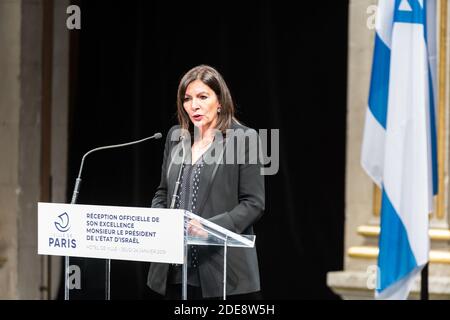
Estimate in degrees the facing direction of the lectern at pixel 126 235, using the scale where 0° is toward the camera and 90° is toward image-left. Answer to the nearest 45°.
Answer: approximately 45°

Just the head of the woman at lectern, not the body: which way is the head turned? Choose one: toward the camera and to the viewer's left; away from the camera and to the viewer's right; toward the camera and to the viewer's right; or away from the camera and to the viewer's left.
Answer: toward the camera and to the viewer's left

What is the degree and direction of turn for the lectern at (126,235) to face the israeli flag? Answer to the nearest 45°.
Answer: approximately 135° to its left

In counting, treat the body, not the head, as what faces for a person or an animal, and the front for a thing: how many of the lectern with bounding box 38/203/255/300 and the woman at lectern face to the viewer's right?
0

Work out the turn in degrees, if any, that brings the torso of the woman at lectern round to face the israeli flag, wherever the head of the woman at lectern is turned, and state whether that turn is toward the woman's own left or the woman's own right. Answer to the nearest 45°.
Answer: approximately 135° to the woman's own left
